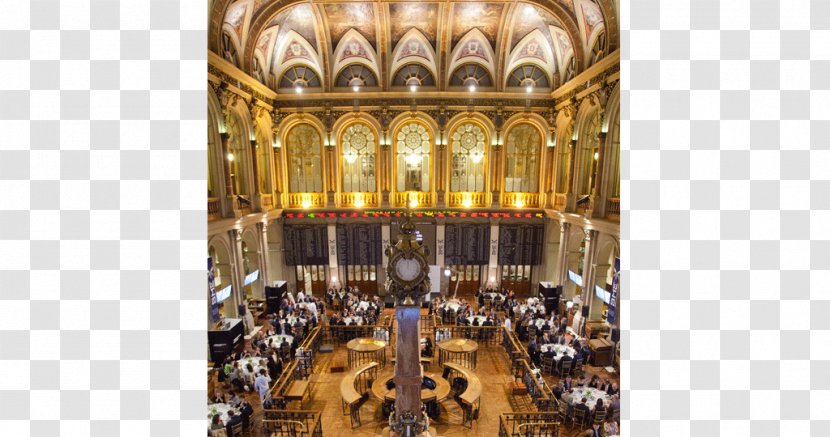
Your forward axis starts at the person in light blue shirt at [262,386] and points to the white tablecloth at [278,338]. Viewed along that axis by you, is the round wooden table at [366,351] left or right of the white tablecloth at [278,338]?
right

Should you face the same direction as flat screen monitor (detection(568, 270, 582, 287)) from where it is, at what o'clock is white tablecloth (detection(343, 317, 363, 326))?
The white tablecloth is roughly at 12 o'clock from the flat screen monitor.

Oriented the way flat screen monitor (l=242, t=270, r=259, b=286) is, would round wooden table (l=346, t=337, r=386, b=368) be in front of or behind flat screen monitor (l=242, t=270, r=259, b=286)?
in front

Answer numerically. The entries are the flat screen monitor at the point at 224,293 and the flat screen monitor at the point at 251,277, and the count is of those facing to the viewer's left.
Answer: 0

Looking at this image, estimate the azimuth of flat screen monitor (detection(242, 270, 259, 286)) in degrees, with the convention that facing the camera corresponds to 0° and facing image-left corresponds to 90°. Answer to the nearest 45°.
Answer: approximately 315°

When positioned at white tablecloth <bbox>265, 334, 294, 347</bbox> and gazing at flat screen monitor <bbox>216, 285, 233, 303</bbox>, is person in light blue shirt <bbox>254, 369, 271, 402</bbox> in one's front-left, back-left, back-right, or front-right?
back-left

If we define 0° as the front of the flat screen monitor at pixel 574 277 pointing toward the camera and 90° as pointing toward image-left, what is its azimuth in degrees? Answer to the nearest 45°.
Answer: approximately 45°

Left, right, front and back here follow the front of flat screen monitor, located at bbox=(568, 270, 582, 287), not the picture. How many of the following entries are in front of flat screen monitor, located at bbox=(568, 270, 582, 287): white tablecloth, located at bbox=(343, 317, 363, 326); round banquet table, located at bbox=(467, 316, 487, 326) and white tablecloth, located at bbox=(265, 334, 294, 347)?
3

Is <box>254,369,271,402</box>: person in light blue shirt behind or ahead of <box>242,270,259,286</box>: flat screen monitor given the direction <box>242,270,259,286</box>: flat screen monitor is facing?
ahead

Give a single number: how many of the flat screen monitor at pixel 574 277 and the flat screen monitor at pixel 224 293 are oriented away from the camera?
0

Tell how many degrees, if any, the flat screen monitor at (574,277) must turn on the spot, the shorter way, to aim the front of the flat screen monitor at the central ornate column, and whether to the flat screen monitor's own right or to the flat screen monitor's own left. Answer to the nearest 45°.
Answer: approximately 45° to the flat screen monitor's own left

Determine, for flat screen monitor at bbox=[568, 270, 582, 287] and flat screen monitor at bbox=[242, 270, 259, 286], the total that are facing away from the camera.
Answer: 0

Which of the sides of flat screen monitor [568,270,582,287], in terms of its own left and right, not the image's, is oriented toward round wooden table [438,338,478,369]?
front

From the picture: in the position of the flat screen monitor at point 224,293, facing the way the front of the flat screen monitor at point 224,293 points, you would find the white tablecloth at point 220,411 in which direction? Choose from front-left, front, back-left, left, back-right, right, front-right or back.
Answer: front-right

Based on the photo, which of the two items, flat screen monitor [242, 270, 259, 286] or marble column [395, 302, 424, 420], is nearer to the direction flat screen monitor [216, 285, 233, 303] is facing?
the marble column

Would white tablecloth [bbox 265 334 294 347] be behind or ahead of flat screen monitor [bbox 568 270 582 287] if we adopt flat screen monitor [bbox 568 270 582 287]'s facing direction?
ahead

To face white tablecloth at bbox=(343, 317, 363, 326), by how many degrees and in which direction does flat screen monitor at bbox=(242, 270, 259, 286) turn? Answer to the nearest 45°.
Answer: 0° — it already faces it

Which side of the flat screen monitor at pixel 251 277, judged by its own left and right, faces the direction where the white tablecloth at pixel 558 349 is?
front

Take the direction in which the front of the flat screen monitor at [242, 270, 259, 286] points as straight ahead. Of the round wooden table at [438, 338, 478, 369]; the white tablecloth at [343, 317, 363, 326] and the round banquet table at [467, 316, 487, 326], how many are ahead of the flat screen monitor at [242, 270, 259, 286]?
3
